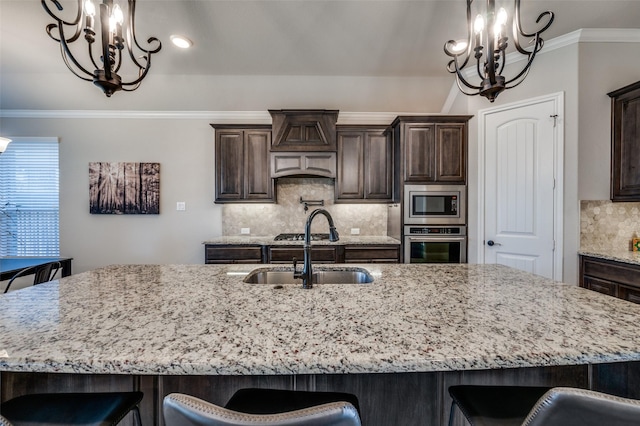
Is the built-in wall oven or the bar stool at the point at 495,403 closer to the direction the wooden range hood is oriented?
the bar stool

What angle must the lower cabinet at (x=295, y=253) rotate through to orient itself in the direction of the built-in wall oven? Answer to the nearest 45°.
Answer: approximately 90° to its left

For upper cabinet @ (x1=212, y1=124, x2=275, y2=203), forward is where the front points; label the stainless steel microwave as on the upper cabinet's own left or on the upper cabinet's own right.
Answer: on the upper cabinet's own left

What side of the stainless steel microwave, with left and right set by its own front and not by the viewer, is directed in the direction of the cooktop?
right

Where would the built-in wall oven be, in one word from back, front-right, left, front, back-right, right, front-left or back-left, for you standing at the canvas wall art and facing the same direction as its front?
front-left

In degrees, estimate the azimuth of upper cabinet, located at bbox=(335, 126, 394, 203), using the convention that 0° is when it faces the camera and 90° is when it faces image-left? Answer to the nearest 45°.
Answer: approximately 0°

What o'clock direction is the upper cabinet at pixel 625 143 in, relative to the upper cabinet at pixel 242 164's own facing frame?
the upper cabinet at pixel 625 143 is roughly at 10 o'clock from the upper cabinet at pixel 242 164.

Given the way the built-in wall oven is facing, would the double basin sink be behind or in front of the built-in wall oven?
in front

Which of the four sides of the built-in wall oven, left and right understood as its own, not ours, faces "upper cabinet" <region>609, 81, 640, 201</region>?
left

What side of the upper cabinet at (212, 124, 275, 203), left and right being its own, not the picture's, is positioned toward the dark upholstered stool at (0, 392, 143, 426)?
front

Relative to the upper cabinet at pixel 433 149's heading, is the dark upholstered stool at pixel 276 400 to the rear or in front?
in front

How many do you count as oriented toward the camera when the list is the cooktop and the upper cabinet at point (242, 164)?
2
